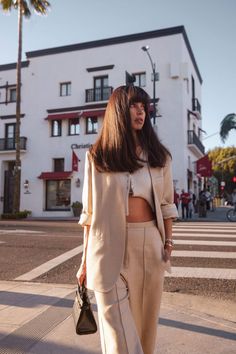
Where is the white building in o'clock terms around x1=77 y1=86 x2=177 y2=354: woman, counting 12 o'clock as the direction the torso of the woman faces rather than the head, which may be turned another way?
The white building is roughly at 7 o'clock from the woman.

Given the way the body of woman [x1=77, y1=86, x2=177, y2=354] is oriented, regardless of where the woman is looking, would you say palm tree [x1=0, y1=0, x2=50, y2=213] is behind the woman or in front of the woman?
behind

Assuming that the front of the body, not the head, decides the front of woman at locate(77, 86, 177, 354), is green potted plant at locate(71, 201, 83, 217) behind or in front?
behind

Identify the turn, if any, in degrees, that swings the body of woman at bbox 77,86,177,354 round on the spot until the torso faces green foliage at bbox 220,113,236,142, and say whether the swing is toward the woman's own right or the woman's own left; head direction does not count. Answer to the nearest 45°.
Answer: approximately 135° to the woman's own left

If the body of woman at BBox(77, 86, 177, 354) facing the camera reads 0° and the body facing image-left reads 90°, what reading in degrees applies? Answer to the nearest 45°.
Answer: approximately 315°
